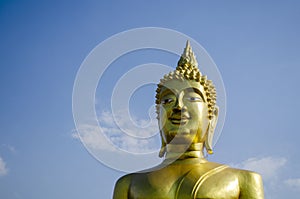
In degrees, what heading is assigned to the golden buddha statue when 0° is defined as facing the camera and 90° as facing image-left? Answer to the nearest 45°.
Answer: approximately 0°
